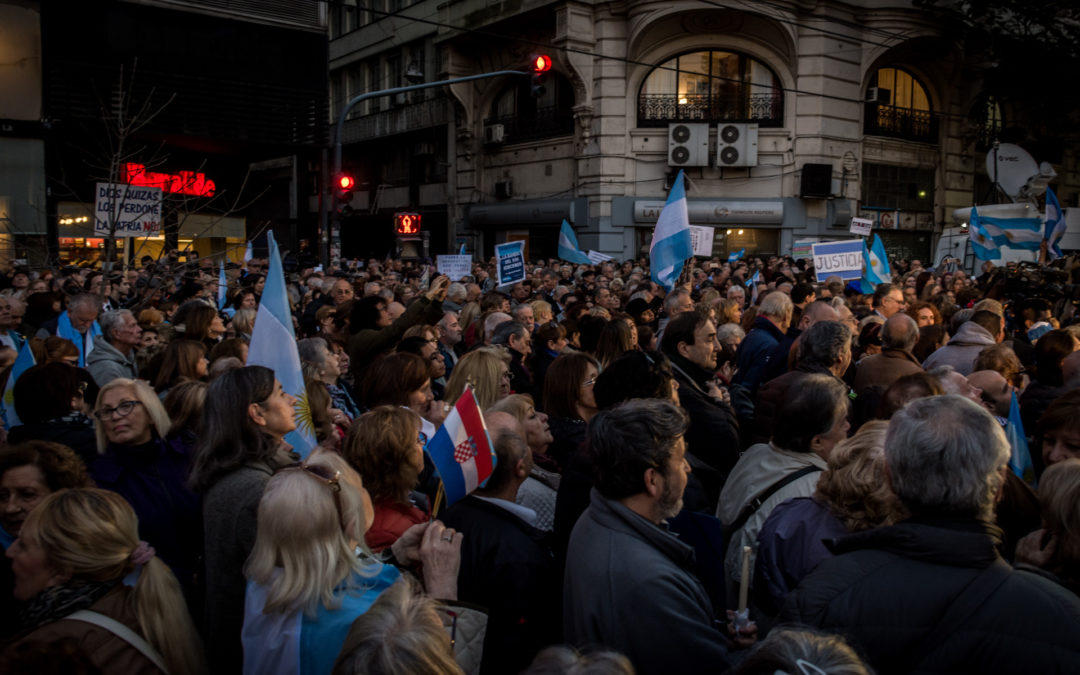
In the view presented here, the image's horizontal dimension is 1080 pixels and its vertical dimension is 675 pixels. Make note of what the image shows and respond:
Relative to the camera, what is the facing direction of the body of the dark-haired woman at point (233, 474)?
to the viewer's right

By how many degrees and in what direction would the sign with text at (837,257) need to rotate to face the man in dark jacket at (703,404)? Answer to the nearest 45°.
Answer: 0° — it already faces them

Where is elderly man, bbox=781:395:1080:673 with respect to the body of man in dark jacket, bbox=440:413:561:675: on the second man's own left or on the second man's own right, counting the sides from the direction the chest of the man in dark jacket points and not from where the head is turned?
on the second man's own right

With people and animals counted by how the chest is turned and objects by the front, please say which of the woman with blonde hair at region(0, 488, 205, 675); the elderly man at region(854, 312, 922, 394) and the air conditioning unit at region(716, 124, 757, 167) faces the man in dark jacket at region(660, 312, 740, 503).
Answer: the air conditioning unit

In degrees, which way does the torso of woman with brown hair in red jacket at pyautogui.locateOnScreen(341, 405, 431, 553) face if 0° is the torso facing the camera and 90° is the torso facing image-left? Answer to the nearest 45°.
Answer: approximately 225°

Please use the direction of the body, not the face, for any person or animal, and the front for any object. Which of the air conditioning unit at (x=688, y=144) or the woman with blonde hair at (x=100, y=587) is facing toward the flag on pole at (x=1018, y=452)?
the air conditioning unit

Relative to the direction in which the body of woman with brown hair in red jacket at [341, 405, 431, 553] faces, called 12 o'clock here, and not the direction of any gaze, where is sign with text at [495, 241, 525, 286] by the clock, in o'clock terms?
The sign with text is roughly at 11 o'clock from the woman with brown hair in red jacket.

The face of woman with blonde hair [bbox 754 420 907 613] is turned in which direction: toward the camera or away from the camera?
away from the camera

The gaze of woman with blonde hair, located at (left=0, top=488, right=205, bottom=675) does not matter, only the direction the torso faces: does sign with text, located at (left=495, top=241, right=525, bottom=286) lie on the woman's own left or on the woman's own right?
on the woman's own right

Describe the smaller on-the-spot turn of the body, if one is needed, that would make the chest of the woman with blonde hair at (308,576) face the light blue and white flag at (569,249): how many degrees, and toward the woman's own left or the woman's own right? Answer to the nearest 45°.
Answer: approximately 45° to the woman's own left

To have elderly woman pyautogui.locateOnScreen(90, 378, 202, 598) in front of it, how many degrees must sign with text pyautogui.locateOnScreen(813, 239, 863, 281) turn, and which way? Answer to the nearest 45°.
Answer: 0° — it already faces them

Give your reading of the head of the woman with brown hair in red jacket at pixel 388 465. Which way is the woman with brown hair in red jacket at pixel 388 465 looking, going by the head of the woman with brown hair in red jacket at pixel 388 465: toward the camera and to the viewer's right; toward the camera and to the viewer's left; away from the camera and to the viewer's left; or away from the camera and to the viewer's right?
away from the camera and to the viewer's right

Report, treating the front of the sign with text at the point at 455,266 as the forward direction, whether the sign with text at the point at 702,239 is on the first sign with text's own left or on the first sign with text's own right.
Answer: on the first sign with text's own left

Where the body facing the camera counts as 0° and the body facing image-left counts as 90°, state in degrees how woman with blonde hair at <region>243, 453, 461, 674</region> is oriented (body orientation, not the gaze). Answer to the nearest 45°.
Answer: approximately 225°
